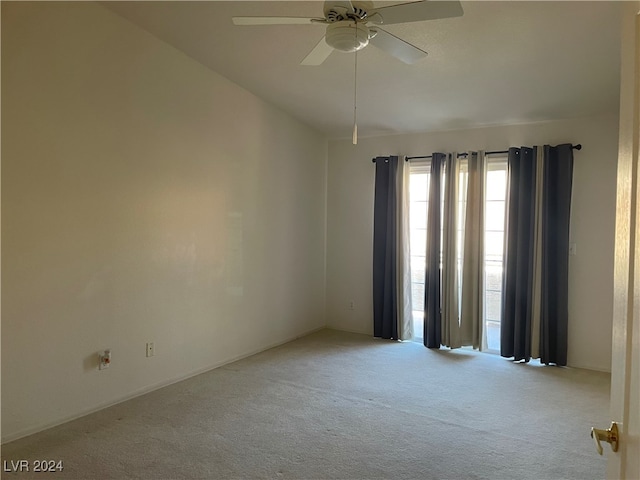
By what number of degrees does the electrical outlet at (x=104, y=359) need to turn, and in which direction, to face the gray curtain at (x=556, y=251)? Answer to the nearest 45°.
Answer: approximately 45° to its left

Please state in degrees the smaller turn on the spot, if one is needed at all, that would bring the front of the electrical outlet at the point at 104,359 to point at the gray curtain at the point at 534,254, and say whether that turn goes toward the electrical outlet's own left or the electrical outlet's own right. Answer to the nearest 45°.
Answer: approximately 45° to the electrical outlet's own left

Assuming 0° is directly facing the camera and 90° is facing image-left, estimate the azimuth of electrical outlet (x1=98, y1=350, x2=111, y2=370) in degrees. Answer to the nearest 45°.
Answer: approximately 315°

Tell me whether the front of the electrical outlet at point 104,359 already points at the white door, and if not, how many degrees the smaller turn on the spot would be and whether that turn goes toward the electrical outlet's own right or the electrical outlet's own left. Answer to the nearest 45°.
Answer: approximately 45° to the electrical outlet's own right

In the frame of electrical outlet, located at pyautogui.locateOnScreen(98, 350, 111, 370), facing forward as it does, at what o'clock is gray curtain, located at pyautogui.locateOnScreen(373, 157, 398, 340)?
The gray curtain is roughly at 10 o'clock from the electrical outlet.

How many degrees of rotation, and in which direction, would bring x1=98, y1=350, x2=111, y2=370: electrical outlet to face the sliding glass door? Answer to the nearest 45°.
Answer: approximately 45° to its left
